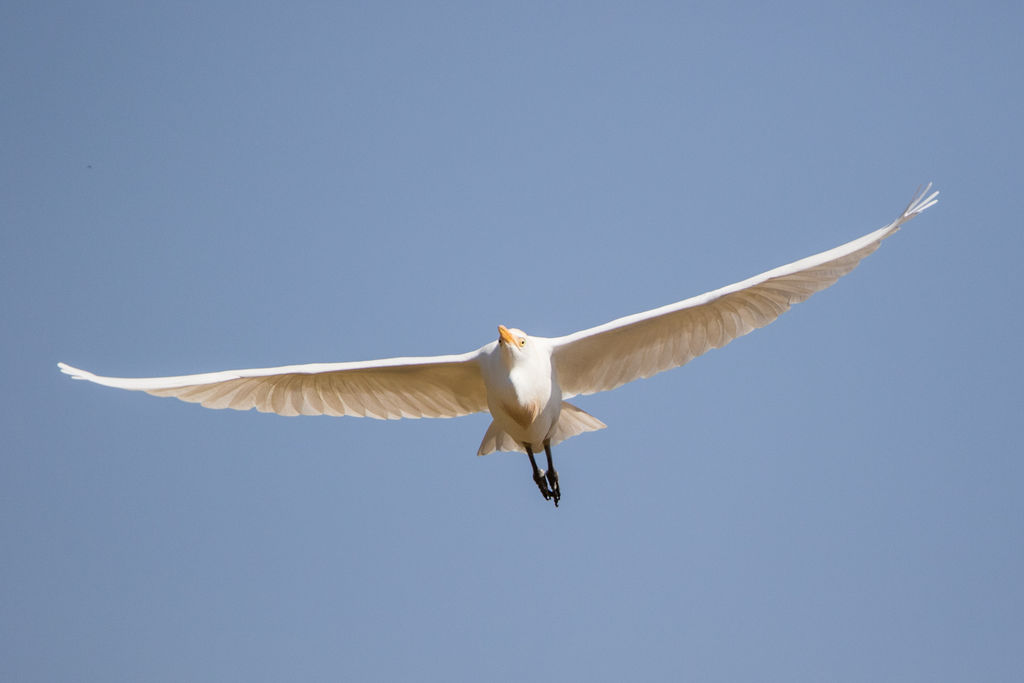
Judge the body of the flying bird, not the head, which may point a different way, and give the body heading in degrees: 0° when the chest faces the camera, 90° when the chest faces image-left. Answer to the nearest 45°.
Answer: approximately 0°
